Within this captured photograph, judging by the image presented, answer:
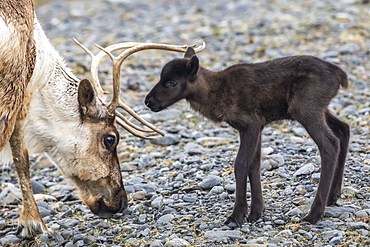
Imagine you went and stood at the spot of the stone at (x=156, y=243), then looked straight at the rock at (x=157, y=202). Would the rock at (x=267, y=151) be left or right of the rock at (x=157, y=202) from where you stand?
right

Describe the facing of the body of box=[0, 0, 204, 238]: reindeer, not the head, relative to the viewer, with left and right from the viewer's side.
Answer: facing to the right of the viewer

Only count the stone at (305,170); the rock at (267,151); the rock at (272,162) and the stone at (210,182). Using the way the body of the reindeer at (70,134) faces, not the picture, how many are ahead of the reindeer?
4

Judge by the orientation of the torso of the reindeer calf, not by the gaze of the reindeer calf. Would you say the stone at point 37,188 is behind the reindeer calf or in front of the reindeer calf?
in front

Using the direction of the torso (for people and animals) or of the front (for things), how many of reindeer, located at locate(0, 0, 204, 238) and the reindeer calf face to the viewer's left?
1

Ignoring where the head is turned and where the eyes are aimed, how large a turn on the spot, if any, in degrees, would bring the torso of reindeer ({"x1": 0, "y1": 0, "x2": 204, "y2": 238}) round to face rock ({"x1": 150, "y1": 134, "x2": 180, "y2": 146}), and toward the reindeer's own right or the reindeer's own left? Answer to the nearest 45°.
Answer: approximately 45° to the reindeer's own left

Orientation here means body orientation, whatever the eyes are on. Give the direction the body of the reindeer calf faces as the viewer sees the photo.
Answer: to the viewer's left

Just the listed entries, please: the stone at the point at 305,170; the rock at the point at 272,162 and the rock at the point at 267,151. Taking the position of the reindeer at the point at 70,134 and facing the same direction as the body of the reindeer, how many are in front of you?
3

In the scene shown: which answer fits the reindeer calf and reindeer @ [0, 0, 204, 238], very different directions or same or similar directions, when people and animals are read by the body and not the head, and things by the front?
very different directions
